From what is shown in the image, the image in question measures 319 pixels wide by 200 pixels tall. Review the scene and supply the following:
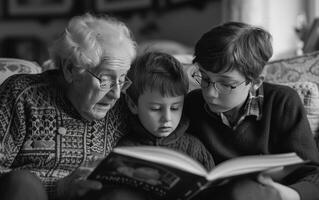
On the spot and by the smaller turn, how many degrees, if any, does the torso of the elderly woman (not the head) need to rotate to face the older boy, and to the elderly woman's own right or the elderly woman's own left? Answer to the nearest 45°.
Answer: approximately 45° to the elderly woman's own left

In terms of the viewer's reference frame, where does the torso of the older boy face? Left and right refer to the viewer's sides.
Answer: facing the viewer and to the left of the viewer

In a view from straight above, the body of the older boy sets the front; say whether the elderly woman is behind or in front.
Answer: in front

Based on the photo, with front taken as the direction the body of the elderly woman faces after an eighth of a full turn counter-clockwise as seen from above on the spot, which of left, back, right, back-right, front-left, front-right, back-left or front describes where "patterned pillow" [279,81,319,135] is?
front

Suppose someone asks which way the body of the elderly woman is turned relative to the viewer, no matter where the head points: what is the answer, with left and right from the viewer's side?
facing the viewer and to the right of the viewer

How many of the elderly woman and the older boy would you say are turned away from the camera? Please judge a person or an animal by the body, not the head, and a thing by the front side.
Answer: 0
